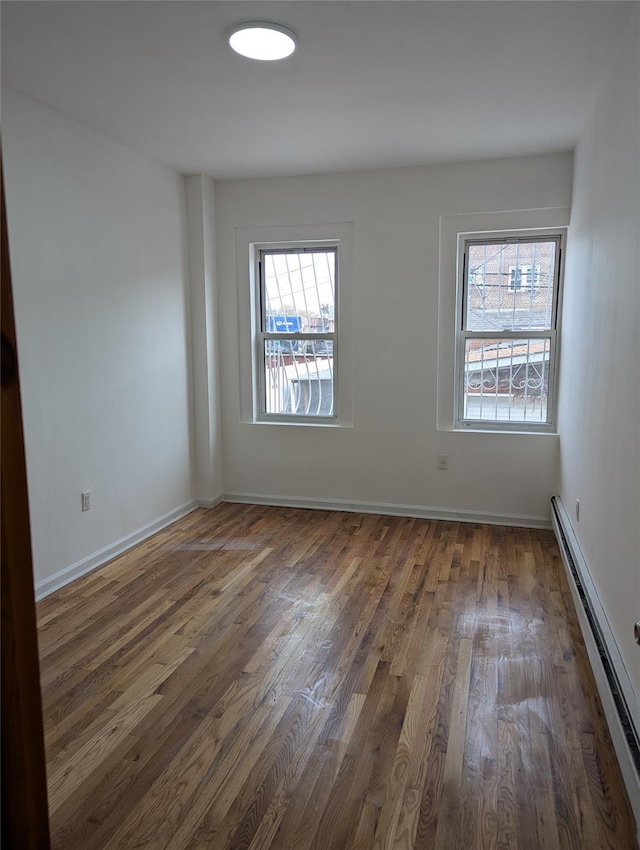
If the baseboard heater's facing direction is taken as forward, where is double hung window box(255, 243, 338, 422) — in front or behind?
in front

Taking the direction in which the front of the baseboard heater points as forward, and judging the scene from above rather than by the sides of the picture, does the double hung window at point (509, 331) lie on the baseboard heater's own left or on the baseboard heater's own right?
on the baseboard heater's own right

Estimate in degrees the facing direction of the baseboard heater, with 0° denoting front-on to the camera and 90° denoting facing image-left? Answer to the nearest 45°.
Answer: approximately 90°
